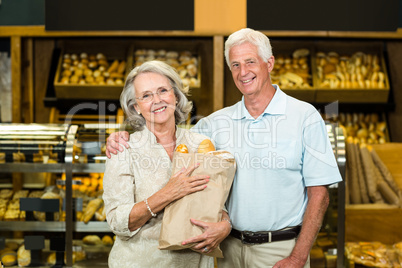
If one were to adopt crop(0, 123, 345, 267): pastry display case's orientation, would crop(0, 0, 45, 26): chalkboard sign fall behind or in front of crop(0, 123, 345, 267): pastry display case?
behind

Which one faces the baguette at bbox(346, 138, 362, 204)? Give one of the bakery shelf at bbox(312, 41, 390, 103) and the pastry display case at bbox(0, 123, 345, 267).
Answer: the bakery shelf

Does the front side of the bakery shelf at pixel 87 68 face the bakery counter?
yes

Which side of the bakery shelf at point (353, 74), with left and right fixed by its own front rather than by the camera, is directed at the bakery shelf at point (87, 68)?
right

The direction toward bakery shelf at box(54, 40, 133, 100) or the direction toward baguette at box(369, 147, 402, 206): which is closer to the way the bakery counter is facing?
the baguette
